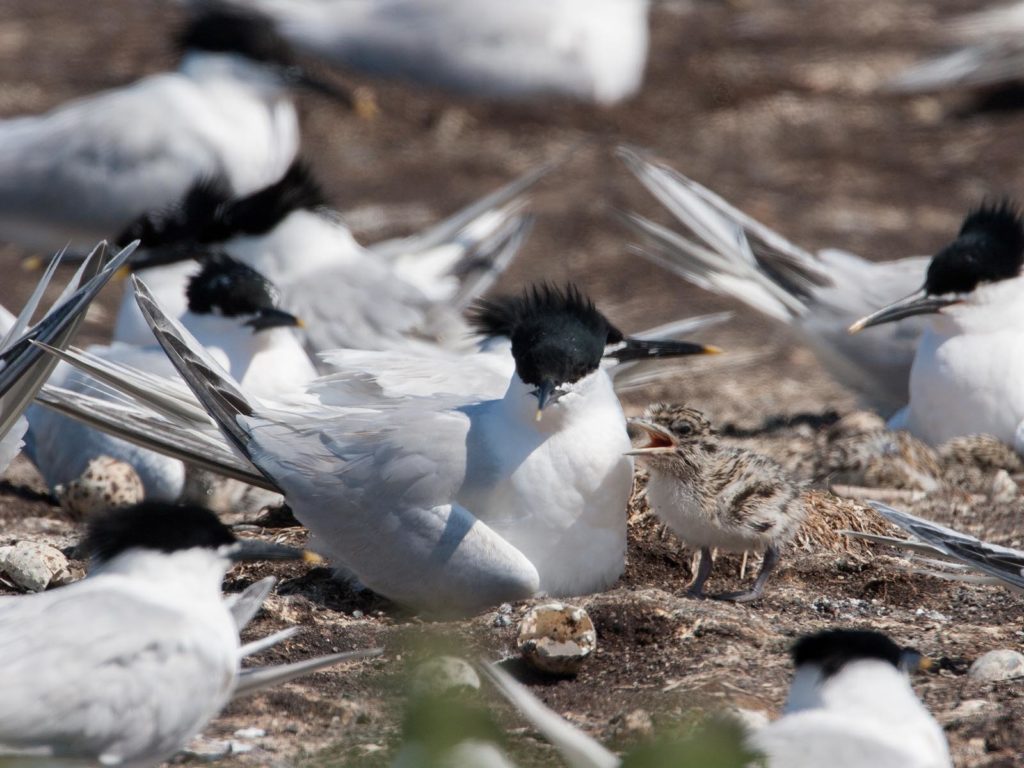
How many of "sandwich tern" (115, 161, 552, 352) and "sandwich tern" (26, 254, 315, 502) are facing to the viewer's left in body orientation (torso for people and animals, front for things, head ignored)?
1

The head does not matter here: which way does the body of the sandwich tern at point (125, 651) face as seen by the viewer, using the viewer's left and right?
facing to the right of the viewer

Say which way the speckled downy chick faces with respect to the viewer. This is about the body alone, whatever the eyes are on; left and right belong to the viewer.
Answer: facing to the left of the viewer

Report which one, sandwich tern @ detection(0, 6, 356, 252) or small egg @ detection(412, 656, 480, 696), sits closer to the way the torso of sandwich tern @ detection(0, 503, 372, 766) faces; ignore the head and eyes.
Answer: the small egg

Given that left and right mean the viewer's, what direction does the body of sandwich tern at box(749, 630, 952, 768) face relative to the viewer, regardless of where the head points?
facing away from the viewer and to the right of the viewer

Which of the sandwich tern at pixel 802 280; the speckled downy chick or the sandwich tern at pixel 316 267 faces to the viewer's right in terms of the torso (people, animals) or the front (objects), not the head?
the sandwich tern at pixel 802 280

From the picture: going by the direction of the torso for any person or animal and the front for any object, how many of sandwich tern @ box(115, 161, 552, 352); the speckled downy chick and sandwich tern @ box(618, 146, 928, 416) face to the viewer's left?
2

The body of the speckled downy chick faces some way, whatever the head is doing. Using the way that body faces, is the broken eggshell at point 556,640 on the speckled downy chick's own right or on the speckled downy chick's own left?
on the speckled downy chick's own left

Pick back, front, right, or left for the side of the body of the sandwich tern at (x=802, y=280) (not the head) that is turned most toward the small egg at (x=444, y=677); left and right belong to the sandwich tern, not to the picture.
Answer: right

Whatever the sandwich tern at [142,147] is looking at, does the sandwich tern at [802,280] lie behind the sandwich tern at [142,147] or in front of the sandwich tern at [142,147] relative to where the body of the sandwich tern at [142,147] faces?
in front

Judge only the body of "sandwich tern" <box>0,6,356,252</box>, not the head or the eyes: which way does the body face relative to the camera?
to the viewer's right

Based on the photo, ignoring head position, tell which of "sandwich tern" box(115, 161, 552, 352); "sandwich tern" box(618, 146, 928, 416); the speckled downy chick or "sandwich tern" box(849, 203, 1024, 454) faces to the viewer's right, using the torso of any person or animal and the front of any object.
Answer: "sandwich tern" box(618, 146, 928, 416)
